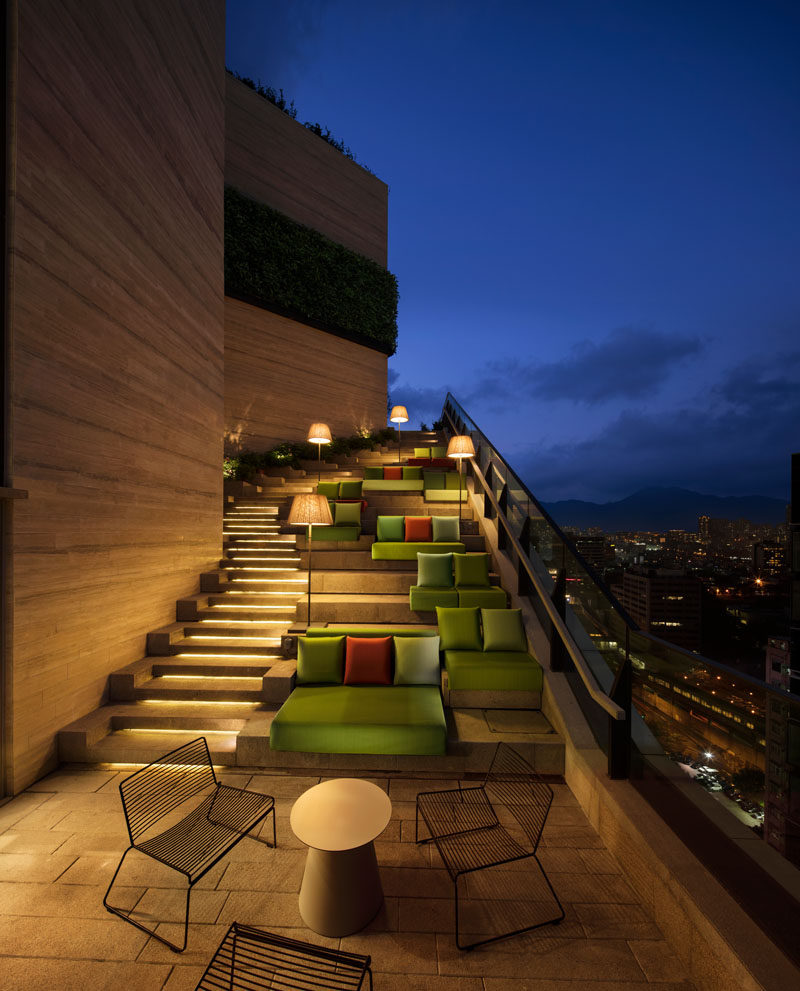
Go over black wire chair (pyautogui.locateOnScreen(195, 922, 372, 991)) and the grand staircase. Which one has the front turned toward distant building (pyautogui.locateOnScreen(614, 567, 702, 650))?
the black wire chair

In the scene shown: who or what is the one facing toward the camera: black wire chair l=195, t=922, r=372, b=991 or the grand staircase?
the grand staircase

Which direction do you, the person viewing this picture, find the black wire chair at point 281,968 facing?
facing away from the viewer and to the right of the viewer

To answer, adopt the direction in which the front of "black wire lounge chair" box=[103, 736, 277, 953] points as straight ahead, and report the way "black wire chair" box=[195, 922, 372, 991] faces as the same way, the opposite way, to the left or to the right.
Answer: to the left

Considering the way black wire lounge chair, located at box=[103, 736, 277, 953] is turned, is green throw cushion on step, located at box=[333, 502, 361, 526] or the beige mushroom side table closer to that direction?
the beige mushroom side table

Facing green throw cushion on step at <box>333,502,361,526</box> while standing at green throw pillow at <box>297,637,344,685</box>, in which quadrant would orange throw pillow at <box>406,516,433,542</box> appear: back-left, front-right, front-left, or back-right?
front-right

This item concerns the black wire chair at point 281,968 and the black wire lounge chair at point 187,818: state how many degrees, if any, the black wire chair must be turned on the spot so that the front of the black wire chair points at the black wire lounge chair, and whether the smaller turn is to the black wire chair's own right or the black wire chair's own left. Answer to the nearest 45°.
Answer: approximately 90° to the black wire chair's own left

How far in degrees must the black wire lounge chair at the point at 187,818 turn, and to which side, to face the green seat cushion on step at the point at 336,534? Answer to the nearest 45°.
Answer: approximately 90° to its left

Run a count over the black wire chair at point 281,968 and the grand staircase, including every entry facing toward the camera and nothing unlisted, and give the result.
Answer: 1

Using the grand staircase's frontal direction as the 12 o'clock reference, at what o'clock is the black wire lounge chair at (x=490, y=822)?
The black wire lounge chair is roughly at 11 o'clock from the grand staircase.

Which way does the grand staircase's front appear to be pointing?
toward the camera

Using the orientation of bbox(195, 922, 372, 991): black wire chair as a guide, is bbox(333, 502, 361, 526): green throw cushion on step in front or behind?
in front

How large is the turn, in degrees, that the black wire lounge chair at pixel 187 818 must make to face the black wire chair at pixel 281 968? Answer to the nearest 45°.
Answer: approximately 45° to its right

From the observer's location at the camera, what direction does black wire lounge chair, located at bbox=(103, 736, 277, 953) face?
facing the viewer and to the right of the viewer
